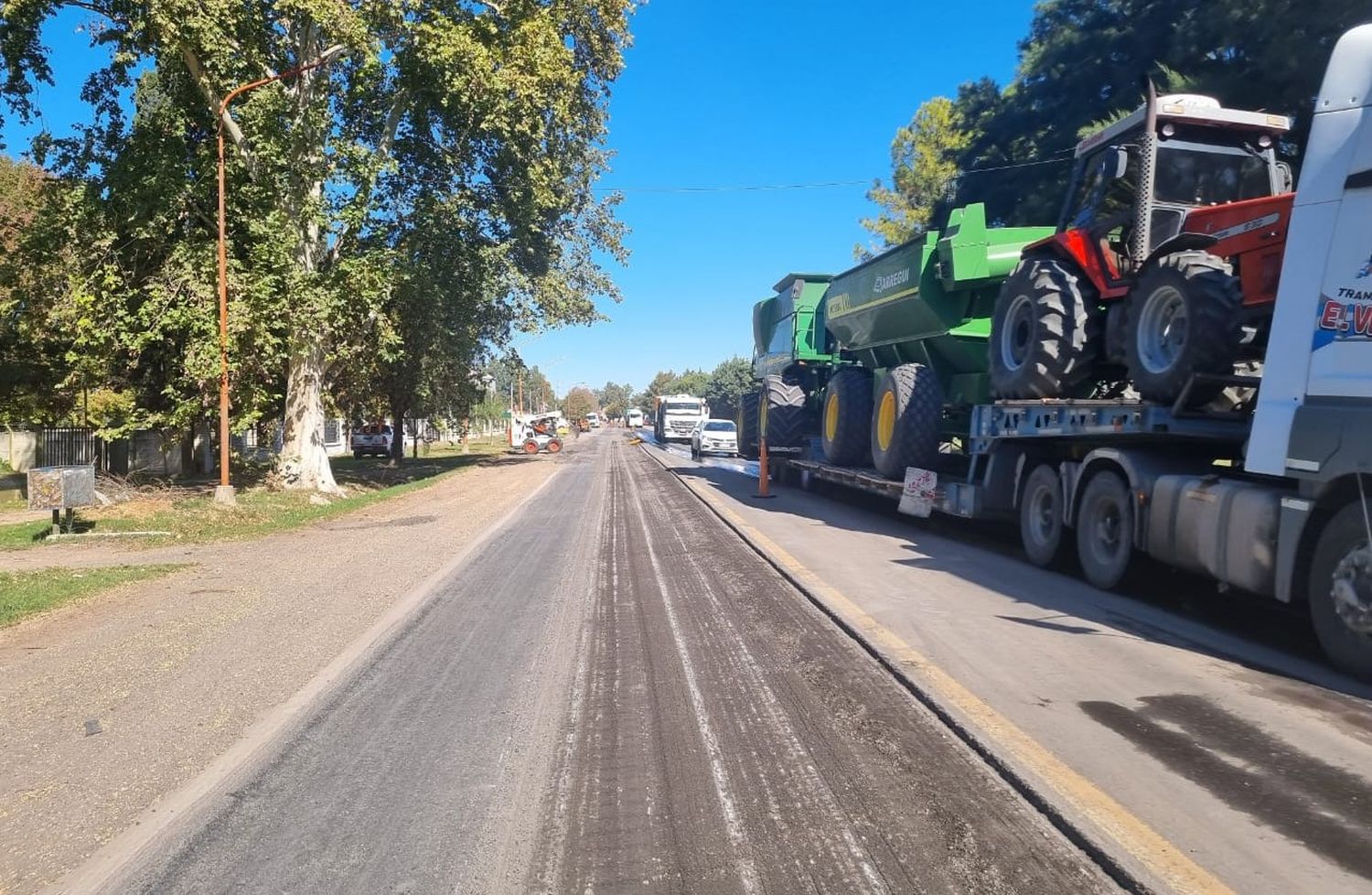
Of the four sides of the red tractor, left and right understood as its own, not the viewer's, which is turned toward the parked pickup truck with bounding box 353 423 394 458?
back

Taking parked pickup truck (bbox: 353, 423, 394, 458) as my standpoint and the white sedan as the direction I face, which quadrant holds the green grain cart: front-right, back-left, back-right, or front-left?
front-right

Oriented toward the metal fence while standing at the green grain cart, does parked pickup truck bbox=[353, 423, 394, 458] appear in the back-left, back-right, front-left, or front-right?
front-right

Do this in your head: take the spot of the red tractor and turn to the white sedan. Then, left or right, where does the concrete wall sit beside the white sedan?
left

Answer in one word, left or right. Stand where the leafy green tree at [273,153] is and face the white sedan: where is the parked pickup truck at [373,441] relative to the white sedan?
left

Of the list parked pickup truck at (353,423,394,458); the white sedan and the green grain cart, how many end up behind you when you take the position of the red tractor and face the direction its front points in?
3

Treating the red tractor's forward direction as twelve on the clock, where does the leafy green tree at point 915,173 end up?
The leafy green tree is roughly at 7 o'clock from the red tractor.

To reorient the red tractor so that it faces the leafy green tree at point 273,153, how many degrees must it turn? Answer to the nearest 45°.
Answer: approximately 135° to its right

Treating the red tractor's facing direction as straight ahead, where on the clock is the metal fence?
The metal fence is roughly at 5 o'clock from the red tractor.

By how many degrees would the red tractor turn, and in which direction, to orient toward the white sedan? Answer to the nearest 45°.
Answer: approximately 180°

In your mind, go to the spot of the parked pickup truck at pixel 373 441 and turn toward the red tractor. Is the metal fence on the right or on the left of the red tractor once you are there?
right

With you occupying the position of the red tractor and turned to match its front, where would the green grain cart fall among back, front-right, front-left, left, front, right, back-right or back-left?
back
